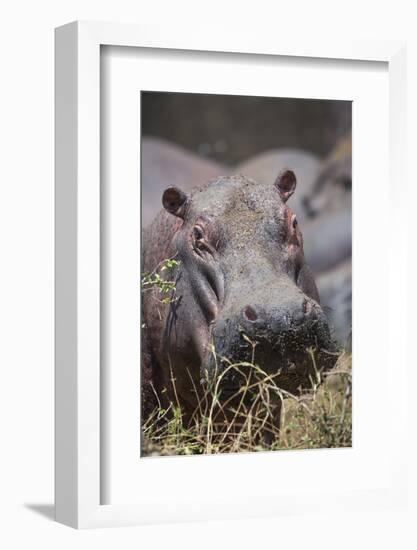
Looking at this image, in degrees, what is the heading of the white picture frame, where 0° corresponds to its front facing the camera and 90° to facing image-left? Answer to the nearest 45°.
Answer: approximately 315°
